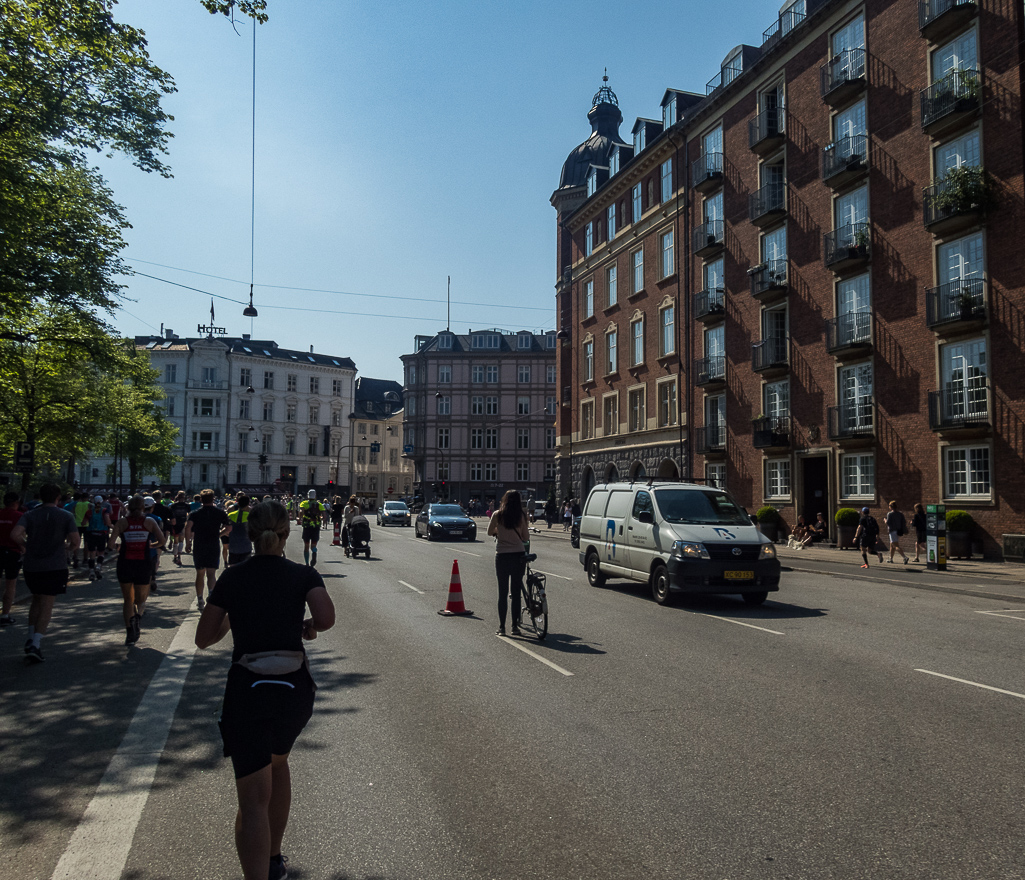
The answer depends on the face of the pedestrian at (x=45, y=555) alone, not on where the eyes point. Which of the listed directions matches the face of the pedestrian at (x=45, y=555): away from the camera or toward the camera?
away from the camera

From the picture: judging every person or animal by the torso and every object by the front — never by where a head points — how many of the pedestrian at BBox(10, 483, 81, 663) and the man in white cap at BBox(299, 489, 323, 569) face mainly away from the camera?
2

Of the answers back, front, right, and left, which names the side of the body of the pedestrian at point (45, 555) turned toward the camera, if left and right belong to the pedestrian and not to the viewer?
back

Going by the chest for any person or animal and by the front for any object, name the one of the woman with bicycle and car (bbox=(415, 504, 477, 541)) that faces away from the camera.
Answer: the woman with bicycle

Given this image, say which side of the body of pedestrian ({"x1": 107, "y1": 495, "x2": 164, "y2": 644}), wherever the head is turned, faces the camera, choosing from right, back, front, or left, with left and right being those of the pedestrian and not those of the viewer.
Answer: back

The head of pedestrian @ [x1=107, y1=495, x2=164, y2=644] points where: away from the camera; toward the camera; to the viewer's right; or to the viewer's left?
away from the camera

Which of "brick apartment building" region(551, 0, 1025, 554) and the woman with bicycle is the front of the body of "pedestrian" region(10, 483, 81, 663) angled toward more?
the brick apartment building

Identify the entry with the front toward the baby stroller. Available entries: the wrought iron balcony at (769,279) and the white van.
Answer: the wrought iron balcony

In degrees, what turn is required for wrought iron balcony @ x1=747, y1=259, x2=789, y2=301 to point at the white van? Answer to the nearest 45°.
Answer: approximately 45° to its left

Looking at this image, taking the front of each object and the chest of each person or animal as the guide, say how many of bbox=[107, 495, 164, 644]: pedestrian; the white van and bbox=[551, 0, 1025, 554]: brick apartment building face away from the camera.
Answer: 1

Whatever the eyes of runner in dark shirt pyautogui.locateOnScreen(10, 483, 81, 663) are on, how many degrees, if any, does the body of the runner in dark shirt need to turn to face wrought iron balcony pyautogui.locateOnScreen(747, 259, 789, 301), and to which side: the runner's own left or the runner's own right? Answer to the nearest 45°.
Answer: approximately 45° to the runner's own right

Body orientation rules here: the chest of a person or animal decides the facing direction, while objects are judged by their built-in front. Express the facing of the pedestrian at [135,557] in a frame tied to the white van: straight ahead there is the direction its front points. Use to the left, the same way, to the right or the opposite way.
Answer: the opposite way

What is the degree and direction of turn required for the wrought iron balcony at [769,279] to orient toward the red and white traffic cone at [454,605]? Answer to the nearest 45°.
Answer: approximately 45° to its left

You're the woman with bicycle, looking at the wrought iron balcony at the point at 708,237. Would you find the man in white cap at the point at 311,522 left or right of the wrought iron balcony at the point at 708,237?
left
